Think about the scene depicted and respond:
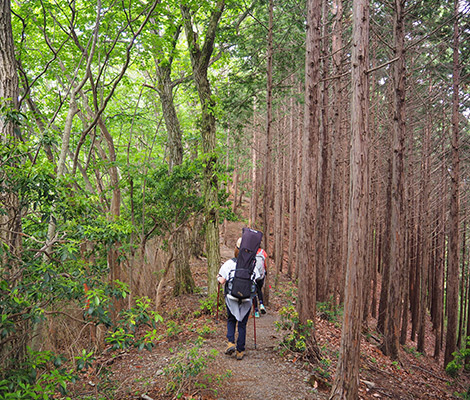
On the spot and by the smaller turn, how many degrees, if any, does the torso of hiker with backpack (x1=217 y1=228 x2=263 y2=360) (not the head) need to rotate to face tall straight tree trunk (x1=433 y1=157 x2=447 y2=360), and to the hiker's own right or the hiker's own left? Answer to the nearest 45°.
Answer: approximately 45° to the hiker's own right

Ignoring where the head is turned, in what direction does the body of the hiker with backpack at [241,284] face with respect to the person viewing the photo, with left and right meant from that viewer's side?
facing away from the viewer

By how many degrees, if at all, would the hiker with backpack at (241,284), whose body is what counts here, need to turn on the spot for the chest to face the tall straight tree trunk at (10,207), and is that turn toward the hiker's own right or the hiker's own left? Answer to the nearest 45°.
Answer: approximately 135° to the hiker's own left
